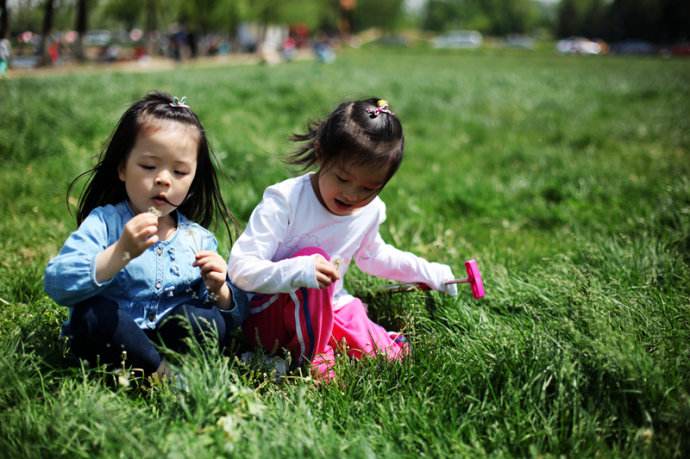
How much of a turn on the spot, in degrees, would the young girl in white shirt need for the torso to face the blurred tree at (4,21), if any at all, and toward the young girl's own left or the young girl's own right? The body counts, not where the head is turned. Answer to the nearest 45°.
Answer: approximately 180°

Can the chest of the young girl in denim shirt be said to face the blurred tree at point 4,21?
no

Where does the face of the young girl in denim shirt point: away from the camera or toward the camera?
toward the camera

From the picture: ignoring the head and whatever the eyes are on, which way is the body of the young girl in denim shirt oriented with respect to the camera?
toward the camera

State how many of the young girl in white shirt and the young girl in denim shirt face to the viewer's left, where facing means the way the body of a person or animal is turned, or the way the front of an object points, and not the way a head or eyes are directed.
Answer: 0
